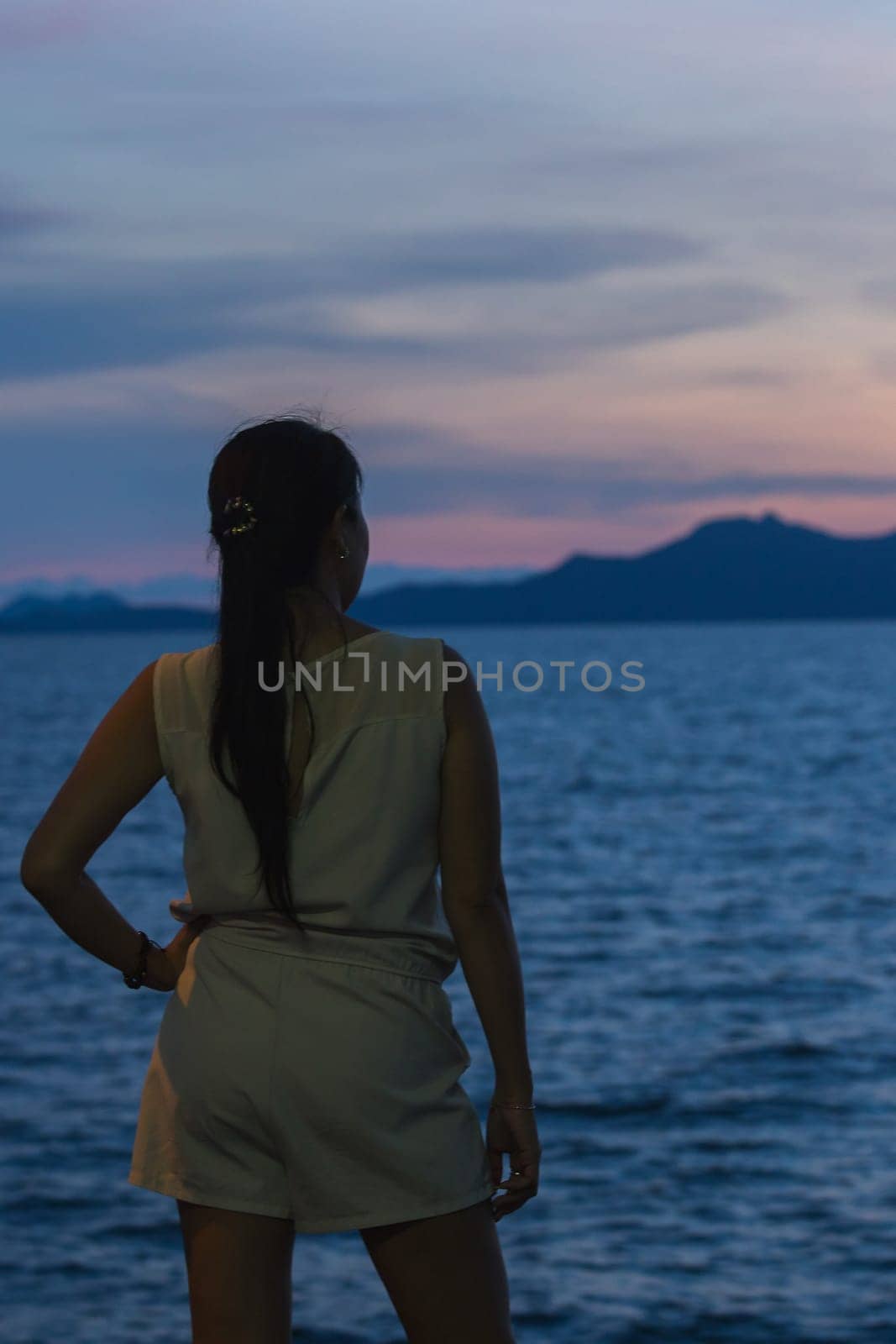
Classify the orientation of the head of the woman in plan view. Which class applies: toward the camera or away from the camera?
away from the camera

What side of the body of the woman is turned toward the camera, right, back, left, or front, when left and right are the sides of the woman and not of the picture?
back
